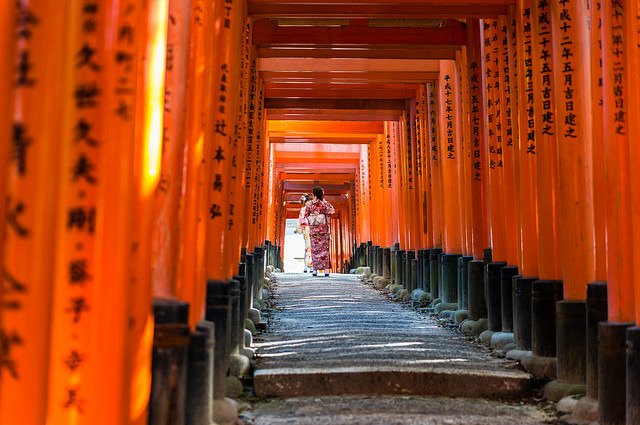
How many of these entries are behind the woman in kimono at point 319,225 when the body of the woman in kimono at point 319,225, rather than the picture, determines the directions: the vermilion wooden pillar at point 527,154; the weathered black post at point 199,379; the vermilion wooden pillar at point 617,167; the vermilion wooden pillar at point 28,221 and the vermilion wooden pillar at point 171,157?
5

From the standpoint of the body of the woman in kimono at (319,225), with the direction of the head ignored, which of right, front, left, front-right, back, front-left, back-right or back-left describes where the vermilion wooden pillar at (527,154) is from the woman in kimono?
back

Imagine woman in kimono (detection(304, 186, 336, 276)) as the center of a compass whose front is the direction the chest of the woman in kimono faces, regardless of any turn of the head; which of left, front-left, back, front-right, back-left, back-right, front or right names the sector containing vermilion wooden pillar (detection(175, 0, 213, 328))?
back

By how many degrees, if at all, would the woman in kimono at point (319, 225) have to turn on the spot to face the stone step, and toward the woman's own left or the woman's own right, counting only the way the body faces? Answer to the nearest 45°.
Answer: approximately 180°

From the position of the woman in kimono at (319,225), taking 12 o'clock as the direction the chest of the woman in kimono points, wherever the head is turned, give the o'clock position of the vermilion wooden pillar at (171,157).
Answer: The vermilion wooden pillar is roughly at 6 o'clock from the woman in kimono.

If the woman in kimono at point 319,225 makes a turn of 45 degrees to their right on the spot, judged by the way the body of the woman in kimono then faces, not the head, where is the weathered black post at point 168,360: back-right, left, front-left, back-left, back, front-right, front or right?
back-right

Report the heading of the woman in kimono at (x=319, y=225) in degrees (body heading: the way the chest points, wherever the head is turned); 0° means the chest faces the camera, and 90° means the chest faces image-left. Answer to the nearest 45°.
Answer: approximately 180°

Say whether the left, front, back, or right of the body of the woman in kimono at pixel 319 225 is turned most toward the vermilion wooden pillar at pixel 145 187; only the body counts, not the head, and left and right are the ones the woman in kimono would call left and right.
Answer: back

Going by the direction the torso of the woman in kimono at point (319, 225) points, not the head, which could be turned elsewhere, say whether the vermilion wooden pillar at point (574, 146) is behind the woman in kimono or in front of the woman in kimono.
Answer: behind

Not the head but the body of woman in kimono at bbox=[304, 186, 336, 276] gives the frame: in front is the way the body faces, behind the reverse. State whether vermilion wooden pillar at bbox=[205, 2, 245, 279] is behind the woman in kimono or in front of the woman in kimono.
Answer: behind

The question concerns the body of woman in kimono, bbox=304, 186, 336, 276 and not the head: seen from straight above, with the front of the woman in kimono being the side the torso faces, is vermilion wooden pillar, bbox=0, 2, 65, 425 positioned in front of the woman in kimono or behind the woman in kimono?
behind

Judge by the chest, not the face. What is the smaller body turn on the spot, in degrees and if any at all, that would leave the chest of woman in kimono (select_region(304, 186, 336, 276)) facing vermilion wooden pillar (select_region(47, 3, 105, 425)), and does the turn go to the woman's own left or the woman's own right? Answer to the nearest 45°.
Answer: approximately 180°

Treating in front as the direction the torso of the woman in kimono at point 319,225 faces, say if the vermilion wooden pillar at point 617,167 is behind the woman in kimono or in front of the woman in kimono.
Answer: behind

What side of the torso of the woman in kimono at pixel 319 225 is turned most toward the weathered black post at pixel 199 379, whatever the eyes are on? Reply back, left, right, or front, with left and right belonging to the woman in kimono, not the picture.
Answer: back

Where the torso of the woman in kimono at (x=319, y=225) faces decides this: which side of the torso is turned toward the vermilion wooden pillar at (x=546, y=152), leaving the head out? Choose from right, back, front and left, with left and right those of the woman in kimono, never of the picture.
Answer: back
